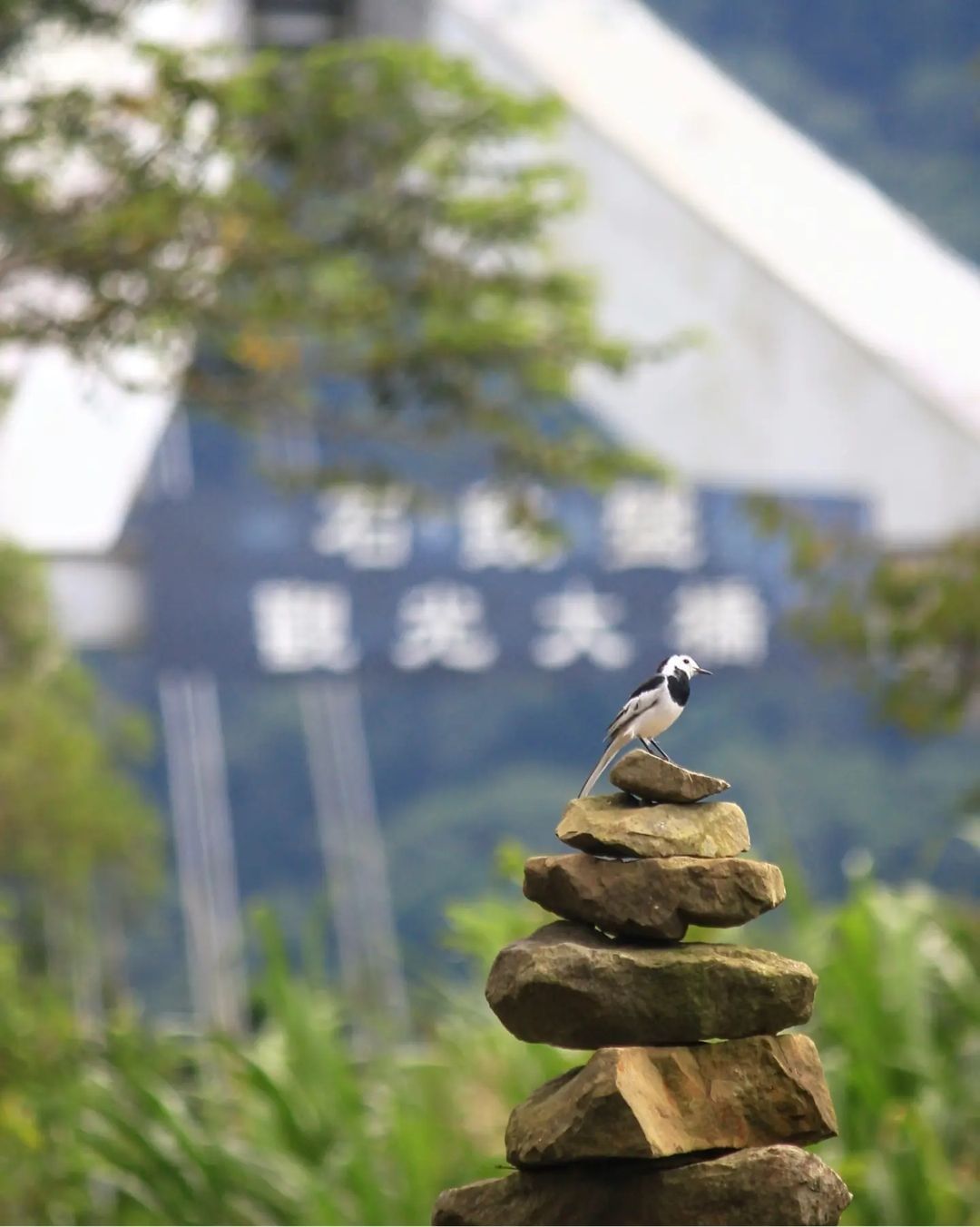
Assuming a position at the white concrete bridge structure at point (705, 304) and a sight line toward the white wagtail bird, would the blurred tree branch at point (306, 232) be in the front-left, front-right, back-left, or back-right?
front-right

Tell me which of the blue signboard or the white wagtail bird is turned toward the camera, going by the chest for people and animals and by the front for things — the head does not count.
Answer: the blue signboard

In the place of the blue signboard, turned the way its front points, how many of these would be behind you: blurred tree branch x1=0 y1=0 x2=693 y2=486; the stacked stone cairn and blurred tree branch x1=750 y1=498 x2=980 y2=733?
0

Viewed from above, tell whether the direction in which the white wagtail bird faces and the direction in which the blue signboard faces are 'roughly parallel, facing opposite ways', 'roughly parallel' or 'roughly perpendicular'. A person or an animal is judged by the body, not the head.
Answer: roughly perpendicular

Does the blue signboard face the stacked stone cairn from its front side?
yes

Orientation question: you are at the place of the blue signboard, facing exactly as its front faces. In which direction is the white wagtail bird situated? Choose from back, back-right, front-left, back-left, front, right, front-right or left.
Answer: front

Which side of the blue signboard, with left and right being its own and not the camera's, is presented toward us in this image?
front

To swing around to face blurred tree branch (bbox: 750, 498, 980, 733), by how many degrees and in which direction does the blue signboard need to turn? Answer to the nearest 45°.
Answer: approximately 45° to its left

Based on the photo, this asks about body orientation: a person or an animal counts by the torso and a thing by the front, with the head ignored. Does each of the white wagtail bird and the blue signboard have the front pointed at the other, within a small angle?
no

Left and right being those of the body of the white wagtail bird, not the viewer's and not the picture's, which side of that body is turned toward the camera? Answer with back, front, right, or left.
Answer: right

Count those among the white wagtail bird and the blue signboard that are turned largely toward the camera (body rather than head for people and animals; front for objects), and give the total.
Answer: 1

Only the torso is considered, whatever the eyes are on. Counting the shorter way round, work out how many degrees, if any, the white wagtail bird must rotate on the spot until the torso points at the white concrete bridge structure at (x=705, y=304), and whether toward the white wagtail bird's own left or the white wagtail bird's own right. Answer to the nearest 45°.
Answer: approximately 90° to the white wagtail bird's own left

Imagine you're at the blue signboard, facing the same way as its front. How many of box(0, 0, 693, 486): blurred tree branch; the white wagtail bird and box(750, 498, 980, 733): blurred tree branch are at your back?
0

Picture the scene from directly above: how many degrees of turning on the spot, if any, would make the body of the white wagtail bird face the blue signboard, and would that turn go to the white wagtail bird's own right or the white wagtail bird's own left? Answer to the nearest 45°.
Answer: approximately 90° to the white wagtail bird's own left

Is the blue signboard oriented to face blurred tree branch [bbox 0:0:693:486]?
yes

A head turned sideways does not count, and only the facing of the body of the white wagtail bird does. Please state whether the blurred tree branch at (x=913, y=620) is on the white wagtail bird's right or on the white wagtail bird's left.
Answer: on the white wagtail bird's left

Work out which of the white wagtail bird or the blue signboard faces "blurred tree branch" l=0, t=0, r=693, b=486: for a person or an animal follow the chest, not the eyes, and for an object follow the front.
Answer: the blue signboard
